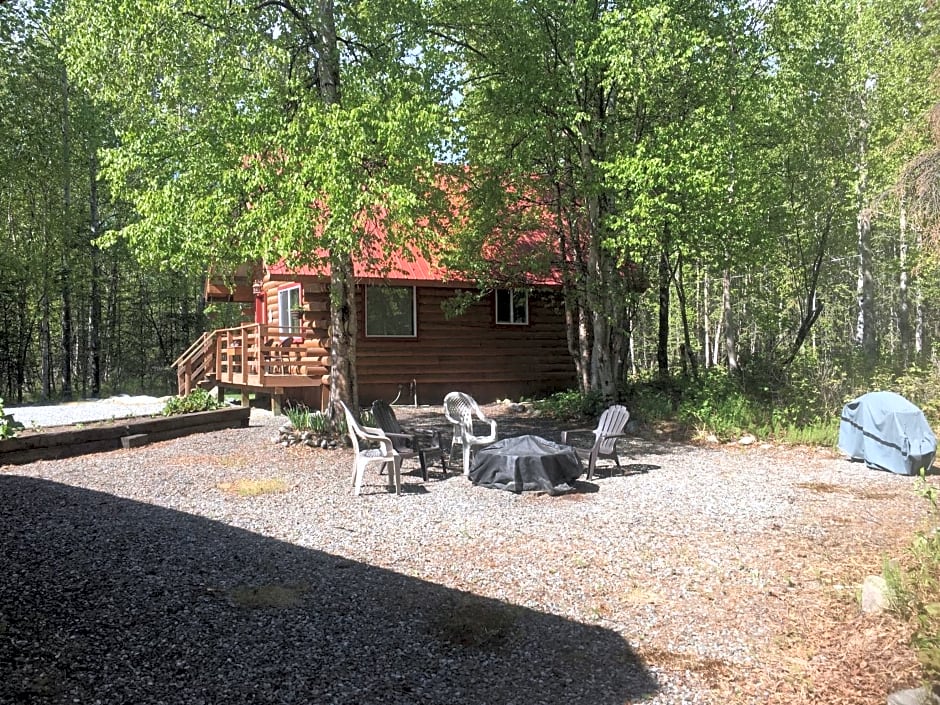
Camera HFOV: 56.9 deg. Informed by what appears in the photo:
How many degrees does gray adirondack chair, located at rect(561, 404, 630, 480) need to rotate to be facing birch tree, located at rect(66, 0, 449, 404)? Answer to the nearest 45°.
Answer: approximately 45° to its right

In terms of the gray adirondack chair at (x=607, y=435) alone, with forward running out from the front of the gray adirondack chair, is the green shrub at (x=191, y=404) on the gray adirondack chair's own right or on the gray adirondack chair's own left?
on the gray adirondack chair's own right

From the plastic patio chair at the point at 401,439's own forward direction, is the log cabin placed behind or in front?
behind

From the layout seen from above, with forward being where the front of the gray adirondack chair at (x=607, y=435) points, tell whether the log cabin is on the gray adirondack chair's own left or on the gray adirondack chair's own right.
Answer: on the gray adirondack chair's own right

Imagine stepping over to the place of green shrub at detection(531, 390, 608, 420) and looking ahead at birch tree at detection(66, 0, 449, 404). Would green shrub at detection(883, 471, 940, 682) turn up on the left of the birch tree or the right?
left

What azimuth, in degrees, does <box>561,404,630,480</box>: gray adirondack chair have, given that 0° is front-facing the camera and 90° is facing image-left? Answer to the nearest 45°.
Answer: approximately 45°

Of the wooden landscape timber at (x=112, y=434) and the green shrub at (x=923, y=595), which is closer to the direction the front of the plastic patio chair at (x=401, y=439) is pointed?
the green shrub

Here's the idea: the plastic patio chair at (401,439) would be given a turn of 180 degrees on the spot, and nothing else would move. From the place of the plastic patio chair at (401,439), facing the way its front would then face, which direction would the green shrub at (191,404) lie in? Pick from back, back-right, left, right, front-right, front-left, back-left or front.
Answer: front

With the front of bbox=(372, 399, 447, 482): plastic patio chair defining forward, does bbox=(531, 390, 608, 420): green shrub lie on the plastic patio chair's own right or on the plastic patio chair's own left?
on the plastic patio chair's own left
